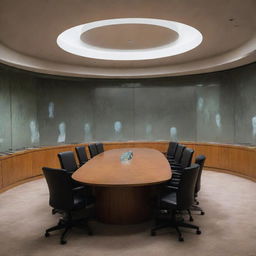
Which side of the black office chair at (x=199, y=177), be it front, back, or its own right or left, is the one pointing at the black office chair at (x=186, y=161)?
right

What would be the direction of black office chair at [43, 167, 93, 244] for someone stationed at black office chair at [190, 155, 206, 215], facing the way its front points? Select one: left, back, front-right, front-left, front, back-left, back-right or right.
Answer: front-left

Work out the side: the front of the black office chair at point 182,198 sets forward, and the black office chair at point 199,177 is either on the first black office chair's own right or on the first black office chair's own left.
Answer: on the first black office chair's own right

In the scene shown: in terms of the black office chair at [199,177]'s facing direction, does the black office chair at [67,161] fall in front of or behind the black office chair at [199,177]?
in front

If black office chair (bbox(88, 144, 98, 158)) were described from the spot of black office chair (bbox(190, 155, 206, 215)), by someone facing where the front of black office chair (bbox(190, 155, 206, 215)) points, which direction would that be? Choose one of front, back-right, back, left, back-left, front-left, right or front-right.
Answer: front-right

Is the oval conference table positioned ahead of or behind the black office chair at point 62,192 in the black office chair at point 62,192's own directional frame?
ahead

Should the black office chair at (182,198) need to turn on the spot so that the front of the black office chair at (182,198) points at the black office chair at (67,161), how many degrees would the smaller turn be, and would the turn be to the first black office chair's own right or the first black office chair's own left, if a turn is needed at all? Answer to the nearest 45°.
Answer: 0° — it already faces it

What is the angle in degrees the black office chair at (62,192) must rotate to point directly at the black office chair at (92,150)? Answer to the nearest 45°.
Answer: approximately 45° to its left

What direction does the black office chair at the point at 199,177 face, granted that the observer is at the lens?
facing to the left of the viewer

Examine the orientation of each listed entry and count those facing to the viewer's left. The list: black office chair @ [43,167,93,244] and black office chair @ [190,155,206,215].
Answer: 1

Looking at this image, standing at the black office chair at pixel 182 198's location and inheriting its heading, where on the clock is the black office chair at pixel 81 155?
the black office chair at pixel 81 155 is roughly at 12 o'clock from the black office chair at pixel 182 198.

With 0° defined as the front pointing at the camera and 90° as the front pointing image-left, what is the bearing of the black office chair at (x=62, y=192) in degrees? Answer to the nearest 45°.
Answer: approximately 225°

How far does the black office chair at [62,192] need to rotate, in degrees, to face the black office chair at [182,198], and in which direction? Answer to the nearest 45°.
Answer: approximately 45° to its right

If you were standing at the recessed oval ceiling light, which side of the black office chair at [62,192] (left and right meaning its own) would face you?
front
